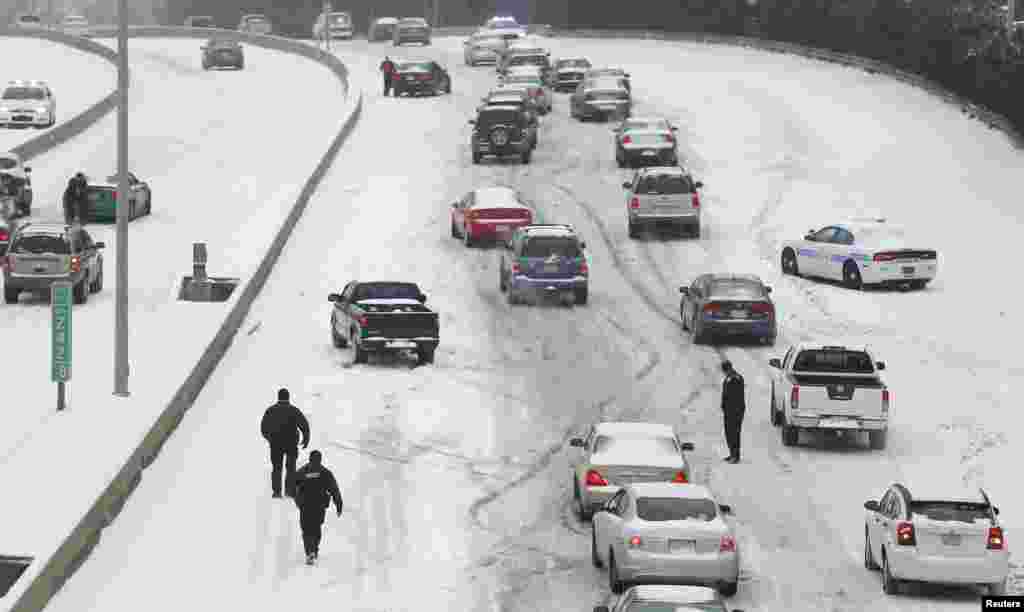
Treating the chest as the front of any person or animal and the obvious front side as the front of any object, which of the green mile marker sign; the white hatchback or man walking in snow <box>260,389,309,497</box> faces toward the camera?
the green mile marker sign

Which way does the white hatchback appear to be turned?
away from the camera

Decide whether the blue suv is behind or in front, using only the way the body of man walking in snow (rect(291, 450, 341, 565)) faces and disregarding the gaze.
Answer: in front

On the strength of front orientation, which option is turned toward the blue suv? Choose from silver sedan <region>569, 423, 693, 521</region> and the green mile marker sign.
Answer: the silver sedan

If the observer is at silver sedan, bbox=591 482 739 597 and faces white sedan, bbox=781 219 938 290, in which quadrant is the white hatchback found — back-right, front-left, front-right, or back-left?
front-right

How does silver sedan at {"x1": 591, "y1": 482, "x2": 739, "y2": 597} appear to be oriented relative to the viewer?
away from the camera

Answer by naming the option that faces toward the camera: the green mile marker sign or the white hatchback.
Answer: the green mile marker sign

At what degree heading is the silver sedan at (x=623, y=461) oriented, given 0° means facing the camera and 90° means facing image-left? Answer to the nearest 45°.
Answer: approximately 180°

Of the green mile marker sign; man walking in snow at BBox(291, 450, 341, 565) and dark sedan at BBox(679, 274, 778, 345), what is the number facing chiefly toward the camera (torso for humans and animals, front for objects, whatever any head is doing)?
1

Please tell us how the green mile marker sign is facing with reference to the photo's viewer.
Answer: facing the viewer

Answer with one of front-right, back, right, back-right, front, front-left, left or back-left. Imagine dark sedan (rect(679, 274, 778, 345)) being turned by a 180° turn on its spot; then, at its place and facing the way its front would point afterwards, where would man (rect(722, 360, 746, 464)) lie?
front

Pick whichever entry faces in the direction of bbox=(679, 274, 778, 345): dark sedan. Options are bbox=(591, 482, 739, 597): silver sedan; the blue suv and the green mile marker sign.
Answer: the silver sedan

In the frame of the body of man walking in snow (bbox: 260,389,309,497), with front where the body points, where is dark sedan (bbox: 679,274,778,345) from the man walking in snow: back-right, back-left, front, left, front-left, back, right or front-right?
front-right

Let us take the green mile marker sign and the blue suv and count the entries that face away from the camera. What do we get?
1

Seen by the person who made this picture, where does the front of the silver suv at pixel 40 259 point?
facing away from the viewer and to the right of the viewer

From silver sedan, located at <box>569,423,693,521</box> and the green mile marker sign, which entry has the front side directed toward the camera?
the green mile marker sign

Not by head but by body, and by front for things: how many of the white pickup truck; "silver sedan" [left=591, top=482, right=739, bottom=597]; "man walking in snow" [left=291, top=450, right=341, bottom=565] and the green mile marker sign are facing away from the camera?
3

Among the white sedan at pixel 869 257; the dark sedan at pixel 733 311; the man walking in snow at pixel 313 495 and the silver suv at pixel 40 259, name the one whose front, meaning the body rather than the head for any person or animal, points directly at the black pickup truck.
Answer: the man walking in snow
